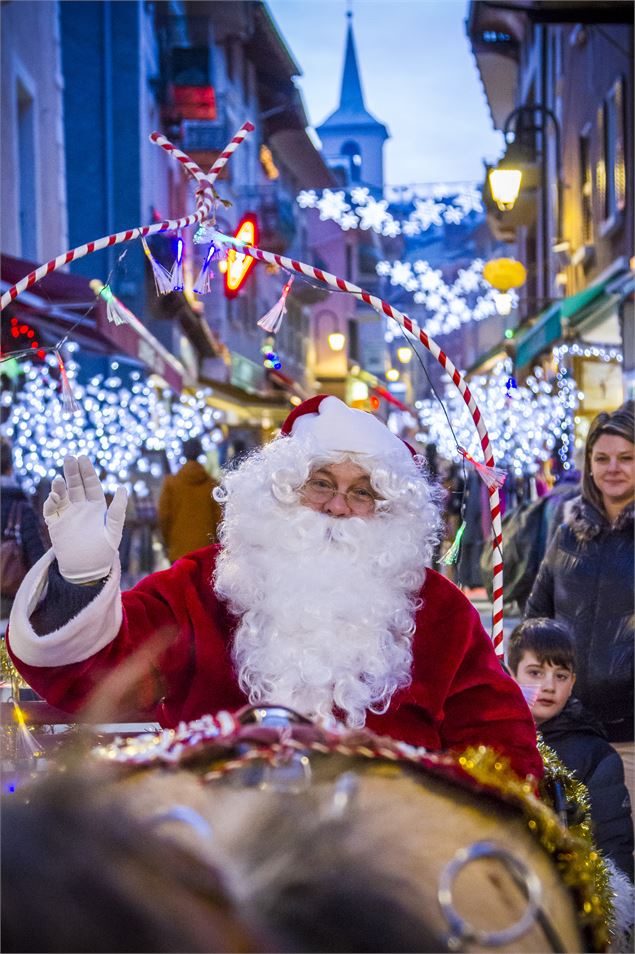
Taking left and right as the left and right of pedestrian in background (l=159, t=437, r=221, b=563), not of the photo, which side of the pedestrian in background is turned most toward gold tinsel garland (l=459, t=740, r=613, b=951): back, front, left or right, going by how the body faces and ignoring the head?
back

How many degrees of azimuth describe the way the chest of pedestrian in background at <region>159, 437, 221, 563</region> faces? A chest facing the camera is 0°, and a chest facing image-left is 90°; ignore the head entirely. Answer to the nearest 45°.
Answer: approximately 180°

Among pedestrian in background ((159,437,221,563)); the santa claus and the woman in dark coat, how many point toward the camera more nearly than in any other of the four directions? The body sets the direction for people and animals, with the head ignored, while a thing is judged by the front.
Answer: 2

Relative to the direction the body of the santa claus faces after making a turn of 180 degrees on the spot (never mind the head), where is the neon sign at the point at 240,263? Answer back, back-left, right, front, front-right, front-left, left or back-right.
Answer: front

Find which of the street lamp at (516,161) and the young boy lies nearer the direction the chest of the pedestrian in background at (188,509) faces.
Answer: the street lamp

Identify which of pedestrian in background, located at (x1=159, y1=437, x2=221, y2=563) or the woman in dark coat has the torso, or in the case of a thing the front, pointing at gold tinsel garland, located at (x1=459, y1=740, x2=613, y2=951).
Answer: the woman in dark coat

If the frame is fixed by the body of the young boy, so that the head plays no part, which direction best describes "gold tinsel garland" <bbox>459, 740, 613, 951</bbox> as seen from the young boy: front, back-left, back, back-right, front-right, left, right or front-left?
front-left

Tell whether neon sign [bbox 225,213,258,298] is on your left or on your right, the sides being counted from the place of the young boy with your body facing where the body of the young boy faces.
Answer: on your right

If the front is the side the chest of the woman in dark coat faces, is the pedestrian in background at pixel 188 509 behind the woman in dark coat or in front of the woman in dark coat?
behind

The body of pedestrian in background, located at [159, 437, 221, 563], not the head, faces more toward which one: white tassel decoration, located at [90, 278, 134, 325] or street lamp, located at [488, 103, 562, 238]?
the street lamp

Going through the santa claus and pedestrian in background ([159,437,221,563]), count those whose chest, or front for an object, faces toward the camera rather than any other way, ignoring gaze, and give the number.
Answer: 1

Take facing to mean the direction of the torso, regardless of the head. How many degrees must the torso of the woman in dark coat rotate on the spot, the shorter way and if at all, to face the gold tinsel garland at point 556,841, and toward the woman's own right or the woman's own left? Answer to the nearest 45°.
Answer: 0° — they already face it

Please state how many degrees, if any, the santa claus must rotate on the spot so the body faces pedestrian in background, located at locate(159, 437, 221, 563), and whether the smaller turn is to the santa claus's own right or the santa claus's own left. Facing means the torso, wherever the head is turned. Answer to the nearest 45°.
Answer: approximately 180°

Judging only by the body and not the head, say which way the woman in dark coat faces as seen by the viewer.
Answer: toward the camera
